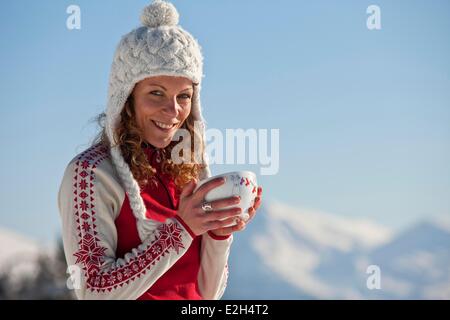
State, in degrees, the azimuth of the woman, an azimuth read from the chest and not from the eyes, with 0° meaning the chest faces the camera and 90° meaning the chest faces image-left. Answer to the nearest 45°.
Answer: approximately 315°
